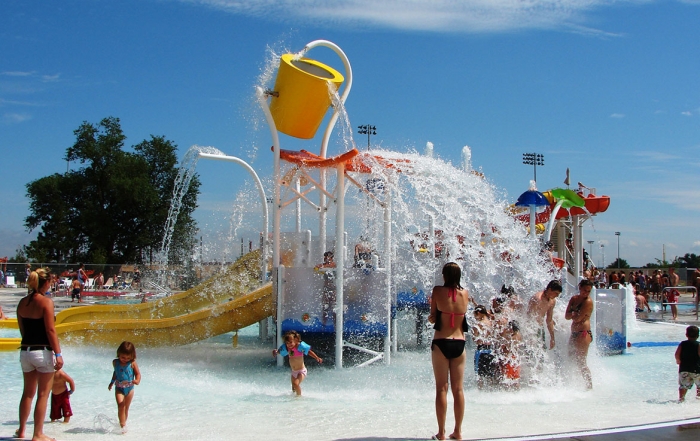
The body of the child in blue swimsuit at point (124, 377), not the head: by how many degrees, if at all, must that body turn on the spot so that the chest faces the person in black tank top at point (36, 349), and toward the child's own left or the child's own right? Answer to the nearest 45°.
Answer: approximately 45° to the child's own right

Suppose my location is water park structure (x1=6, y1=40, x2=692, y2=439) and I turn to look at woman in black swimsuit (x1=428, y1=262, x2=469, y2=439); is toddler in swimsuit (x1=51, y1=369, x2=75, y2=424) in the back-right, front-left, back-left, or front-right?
front-right

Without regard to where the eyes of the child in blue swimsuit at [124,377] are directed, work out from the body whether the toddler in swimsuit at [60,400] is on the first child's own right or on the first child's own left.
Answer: on the first child's own right

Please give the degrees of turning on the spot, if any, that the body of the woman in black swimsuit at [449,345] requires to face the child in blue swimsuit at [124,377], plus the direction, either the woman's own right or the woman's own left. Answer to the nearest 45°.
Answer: approximately 90° to the woman's own left

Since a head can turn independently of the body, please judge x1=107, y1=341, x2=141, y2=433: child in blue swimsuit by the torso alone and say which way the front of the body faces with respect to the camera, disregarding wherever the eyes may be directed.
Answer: toward the camera

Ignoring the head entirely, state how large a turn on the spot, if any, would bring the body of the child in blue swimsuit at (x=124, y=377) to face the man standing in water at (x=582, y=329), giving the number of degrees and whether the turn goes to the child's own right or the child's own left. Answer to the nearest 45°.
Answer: approximately 90° to the child's own left

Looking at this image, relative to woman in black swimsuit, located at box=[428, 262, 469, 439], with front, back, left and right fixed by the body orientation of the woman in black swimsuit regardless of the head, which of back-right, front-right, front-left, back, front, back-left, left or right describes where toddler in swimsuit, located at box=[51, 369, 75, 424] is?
left

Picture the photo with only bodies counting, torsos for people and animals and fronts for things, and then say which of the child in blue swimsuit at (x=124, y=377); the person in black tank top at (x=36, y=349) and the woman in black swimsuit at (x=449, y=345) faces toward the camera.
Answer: the child in blue swimsuit

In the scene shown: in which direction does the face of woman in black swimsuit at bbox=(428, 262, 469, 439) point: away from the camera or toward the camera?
away from the camera

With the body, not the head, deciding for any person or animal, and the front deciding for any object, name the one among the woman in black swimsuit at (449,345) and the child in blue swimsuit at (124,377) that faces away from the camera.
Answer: the woman in black swimsuit

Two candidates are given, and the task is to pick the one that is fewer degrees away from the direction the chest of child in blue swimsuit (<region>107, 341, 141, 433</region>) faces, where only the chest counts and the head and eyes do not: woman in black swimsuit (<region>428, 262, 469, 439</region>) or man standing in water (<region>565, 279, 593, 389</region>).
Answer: the woman in black swimsuit

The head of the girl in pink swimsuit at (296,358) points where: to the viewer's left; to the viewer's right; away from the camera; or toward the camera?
toward the camera

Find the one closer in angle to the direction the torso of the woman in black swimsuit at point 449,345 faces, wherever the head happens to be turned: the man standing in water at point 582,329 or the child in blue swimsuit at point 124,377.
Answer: the man standing in water

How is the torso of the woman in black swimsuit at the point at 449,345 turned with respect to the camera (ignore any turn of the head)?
away from the camera
